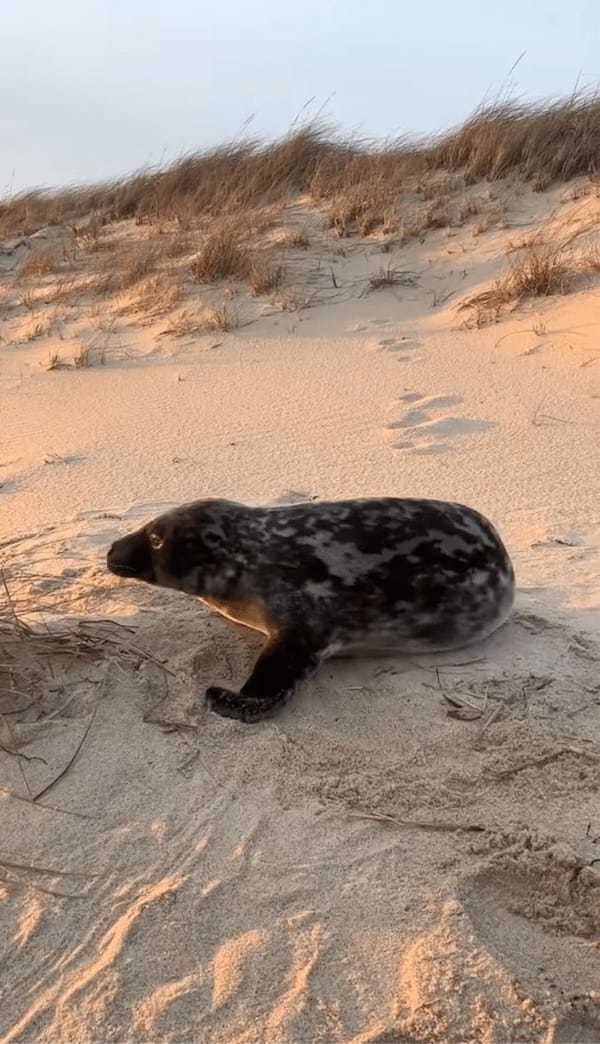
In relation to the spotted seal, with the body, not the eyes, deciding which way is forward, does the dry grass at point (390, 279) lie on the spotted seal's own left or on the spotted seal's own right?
on the spotted seal's own right

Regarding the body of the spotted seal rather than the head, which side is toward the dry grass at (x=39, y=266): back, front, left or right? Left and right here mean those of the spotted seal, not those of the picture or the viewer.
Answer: right

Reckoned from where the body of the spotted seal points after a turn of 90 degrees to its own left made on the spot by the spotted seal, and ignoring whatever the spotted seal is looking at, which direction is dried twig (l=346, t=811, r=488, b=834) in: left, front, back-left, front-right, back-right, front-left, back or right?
front

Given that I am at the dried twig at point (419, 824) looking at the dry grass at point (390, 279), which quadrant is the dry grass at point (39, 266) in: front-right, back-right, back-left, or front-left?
front-left

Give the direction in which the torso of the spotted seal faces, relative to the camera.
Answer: to the viewer's left
